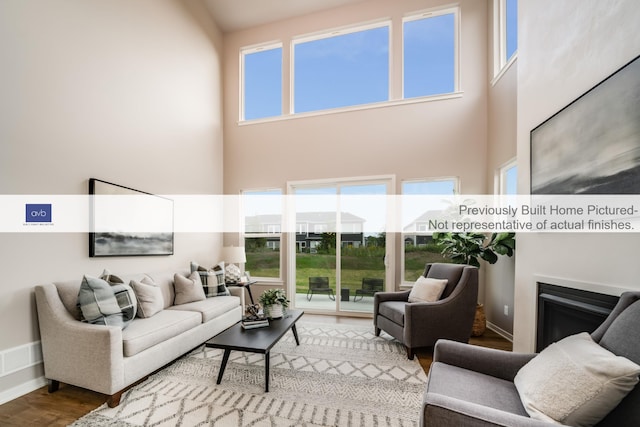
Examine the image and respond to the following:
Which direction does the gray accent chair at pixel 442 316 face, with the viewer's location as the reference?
facing the viewer and to the left of the viewer

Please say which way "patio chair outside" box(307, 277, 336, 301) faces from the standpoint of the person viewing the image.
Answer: facing the viewer

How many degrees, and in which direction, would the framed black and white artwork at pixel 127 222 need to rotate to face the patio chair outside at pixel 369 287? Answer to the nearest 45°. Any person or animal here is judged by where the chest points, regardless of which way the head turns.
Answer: approximately 45° to its left

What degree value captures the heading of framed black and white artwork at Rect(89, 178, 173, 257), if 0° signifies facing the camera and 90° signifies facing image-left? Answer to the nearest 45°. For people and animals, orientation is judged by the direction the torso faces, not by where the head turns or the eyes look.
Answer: approximately 315°

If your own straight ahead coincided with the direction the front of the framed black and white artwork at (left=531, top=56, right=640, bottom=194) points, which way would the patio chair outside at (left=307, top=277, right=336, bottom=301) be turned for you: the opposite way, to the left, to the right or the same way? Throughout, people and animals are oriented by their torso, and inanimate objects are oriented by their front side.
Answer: to the left

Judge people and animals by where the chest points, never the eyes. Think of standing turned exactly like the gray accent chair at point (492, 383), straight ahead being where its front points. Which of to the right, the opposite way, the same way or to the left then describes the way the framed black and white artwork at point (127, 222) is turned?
the opposite way

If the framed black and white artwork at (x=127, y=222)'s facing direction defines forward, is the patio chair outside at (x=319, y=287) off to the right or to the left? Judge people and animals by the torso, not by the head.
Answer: on its left

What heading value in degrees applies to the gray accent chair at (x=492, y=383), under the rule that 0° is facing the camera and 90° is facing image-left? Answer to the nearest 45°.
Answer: approximately 90°

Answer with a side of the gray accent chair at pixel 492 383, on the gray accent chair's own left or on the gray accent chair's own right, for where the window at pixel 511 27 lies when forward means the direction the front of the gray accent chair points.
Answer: on the gray accent chair's own right

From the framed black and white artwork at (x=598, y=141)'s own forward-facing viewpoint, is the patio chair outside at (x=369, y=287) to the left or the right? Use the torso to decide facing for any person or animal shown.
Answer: on its right

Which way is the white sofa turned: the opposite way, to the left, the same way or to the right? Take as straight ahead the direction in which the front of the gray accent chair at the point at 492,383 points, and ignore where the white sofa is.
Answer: the opposite way

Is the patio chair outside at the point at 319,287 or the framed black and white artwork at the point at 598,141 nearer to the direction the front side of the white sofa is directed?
the framed black and white artwork

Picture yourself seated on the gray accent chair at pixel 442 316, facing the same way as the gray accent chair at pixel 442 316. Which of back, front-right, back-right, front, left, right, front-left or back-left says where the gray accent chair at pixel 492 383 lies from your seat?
front-left
